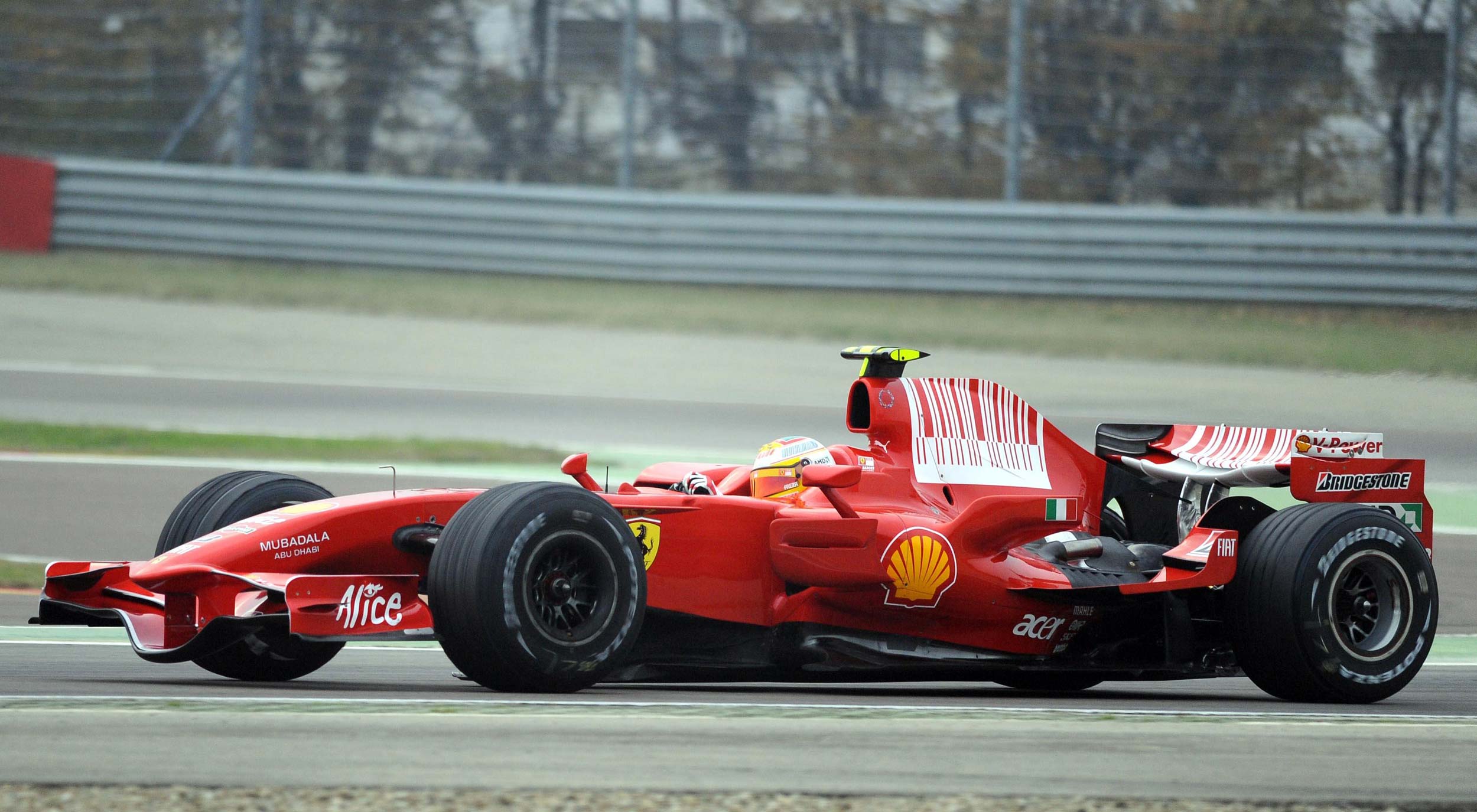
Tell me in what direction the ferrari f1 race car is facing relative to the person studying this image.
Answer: facing the viewer and to the left of the viewer
